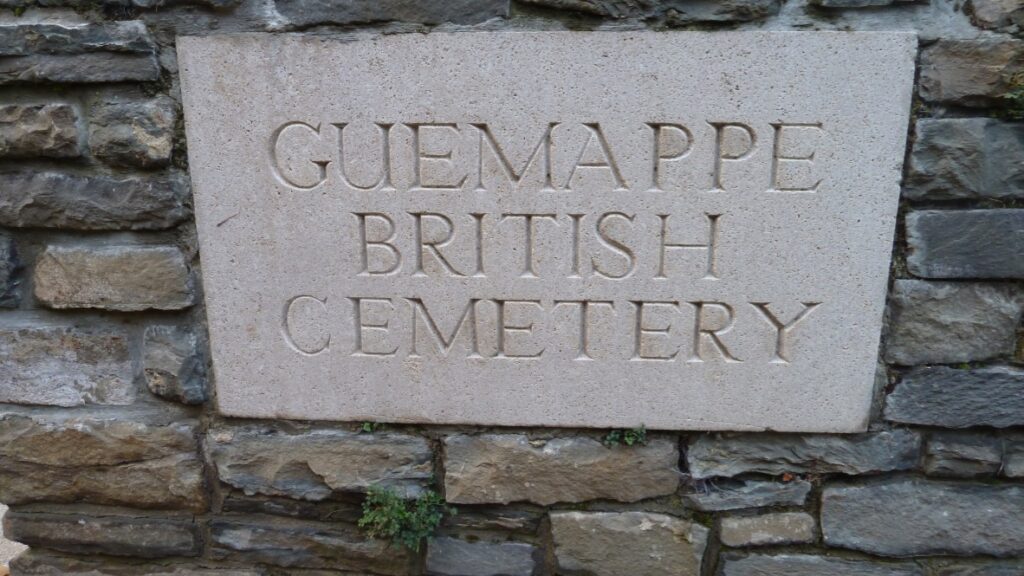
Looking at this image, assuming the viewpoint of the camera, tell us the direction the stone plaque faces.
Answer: facing the viewer

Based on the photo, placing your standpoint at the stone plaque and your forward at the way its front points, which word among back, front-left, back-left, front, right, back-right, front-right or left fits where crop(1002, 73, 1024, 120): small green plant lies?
left
